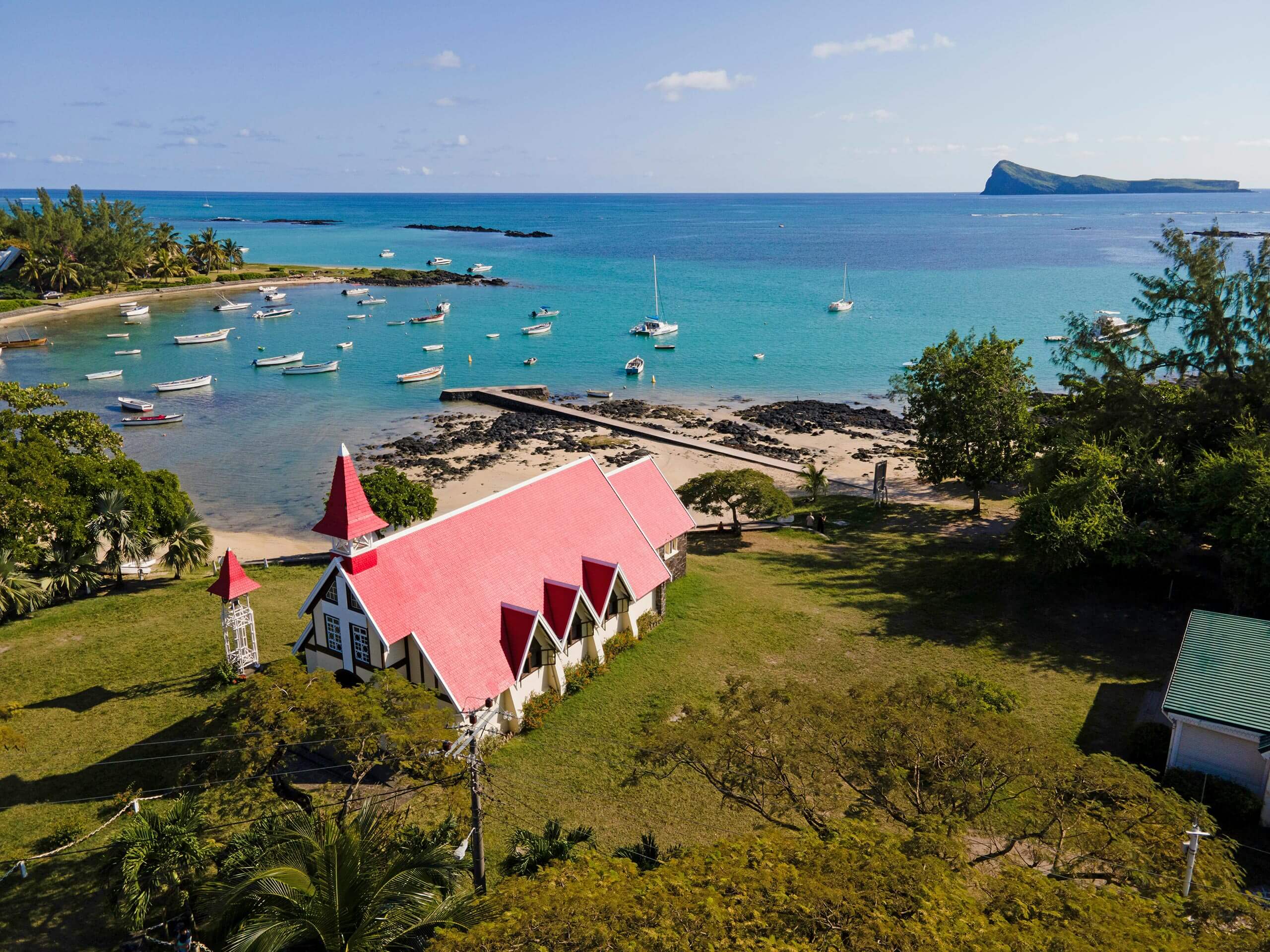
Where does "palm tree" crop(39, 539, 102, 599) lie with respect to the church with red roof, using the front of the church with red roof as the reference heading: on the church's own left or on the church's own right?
on the church's own right

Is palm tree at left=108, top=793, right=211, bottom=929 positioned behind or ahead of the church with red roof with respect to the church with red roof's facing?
ahead

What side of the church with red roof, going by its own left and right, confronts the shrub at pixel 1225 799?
left

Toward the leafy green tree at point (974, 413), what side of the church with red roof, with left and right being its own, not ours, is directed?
back

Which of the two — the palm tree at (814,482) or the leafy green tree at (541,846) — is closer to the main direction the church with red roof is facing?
the leafy green tree

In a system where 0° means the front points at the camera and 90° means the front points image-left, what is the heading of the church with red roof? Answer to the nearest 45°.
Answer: approximately 45°

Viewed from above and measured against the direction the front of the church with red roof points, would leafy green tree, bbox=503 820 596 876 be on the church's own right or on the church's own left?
on the church's own left

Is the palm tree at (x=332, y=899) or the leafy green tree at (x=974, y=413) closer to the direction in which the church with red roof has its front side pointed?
the palm tree

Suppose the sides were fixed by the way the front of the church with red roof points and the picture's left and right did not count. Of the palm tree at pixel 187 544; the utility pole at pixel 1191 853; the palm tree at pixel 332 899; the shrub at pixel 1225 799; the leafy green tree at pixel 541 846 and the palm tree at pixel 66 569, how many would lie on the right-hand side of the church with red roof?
2
